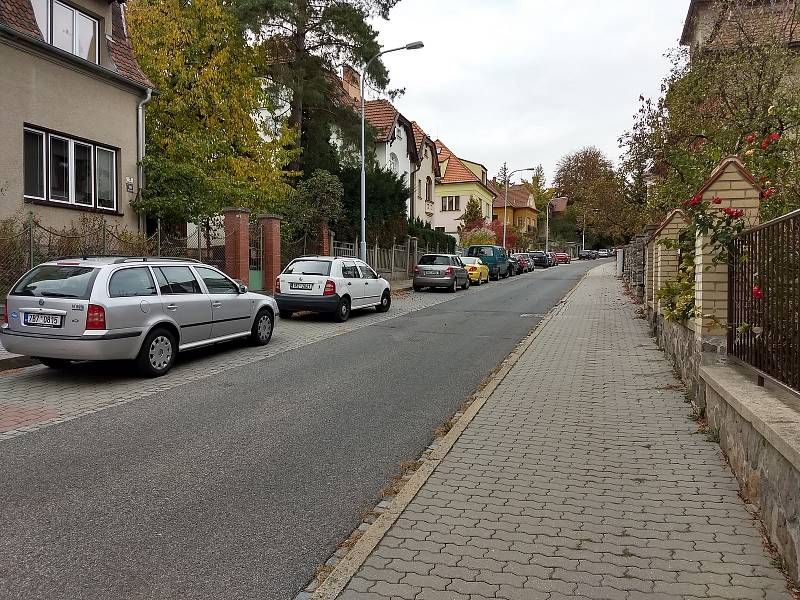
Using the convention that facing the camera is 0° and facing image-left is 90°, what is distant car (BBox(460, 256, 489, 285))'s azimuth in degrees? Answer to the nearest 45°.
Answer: approximately 225°

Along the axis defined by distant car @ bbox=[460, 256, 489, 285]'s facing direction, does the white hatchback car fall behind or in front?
behind

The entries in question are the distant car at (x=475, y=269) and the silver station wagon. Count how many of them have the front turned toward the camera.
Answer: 0

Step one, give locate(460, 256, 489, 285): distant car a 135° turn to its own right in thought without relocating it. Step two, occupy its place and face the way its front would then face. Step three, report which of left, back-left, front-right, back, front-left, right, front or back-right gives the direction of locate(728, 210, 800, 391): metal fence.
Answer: front

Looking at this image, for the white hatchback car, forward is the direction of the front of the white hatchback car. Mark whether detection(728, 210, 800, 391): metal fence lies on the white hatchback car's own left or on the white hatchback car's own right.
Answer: on the white hatchback car's own right

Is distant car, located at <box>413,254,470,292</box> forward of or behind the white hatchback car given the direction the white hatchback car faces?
forward

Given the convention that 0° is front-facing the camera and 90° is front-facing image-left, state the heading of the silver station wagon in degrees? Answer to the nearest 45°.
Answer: approximately 225°

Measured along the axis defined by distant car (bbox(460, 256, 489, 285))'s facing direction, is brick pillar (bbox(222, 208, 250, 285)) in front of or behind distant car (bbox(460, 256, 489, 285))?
behind

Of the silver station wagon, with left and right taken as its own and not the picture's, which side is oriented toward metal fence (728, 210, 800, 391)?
right

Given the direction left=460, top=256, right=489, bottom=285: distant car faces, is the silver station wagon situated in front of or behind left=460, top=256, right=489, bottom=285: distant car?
behind

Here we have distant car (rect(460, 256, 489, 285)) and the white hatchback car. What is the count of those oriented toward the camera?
0

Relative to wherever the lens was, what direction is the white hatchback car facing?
facing away from the viewer and to the right of the viewer

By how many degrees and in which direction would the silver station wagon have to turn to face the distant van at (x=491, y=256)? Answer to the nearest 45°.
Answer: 0° — it already faces it
